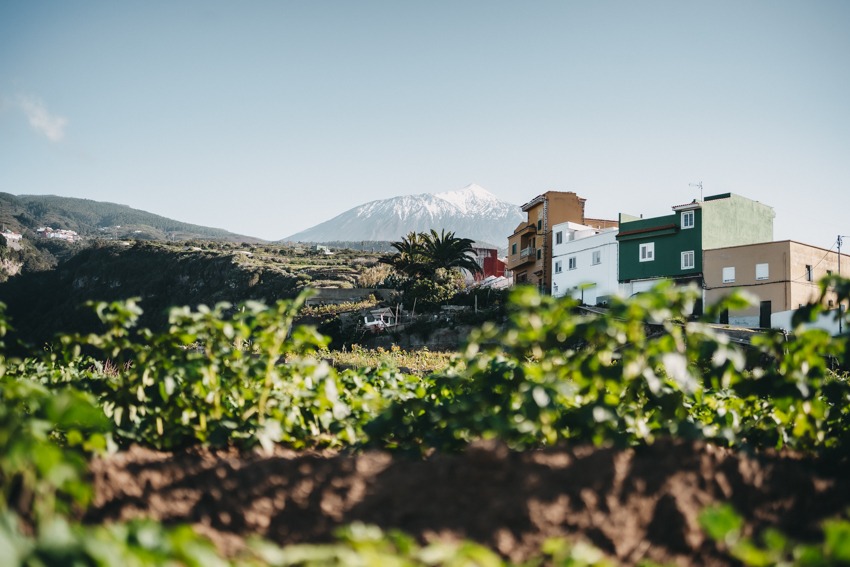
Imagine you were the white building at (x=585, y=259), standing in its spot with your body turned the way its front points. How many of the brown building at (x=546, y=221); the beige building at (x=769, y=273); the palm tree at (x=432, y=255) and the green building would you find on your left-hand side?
2

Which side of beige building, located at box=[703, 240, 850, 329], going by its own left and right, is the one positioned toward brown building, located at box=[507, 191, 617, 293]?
right

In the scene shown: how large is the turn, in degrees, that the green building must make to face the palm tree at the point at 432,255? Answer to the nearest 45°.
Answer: approximately 45° to its right

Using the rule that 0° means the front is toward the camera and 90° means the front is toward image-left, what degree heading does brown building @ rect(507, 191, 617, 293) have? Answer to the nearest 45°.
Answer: approximately 45°

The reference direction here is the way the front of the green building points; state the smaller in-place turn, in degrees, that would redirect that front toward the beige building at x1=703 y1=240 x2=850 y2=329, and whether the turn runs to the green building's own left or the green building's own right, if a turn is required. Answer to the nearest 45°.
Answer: approximately 90° to the green building's own left

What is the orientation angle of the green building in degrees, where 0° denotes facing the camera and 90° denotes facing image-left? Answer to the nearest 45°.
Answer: approximately 45°

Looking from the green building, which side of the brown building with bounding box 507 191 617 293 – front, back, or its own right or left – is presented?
left

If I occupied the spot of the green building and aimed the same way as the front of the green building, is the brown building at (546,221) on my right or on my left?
on my right
